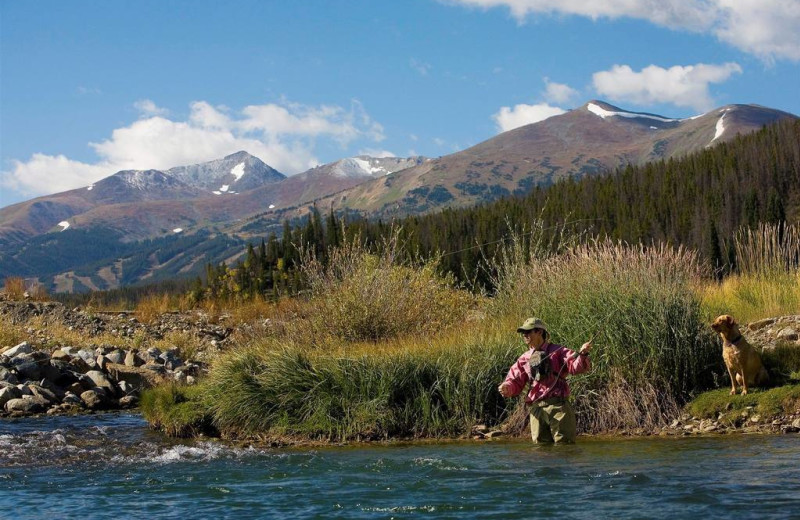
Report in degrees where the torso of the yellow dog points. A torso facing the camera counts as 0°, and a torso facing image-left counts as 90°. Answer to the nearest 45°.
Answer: approximately 45°

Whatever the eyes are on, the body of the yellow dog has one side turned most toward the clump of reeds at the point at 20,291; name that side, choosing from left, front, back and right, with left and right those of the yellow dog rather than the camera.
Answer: right

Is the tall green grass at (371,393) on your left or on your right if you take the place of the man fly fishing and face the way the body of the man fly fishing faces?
on your right

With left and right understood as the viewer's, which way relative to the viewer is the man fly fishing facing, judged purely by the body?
facing the viewer and to the left of the viewer

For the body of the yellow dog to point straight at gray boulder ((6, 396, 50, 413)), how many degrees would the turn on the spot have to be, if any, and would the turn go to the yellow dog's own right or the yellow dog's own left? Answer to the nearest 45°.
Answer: approximately 45° to the yellow dog's own right

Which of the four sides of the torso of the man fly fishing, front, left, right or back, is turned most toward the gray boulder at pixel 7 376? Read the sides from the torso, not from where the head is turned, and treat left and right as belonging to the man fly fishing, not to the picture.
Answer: right

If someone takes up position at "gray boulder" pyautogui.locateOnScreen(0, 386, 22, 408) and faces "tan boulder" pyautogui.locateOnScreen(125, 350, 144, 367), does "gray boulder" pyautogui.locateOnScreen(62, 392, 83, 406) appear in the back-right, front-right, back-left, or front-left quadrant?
front-right

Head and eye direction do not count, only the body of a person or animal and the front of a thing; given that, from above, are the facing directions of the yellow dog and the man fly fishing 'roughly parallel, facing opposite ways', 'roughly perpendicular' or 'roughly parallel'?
roughly parallel
